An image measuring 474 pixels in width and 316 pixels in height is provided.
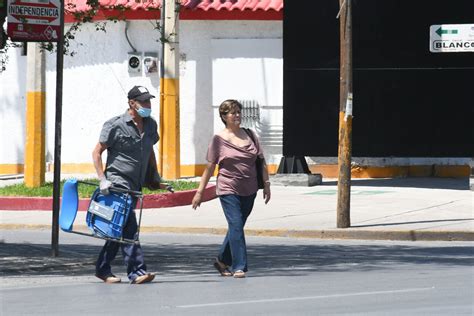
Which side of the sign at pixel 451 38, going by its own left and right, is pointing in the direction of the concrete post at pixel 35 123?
right

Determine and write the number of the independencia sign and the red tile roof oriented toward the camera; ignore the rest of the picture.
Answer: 2

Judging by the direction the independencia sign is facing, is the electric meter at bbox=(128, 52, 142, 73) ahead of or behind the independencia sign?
behind

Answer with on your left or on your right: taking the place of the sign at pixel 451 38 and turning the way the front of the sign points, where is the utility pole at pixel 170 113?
on your right

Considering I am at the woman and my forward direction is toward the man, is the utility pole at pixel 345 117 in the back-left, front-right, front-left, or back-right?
back-right

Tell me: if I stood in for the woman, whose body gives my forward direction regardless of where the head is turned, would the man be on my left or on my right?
on my right

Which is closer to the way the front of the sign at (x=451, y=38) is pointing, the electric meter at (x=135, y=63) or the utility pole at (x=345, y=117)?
the utility pole

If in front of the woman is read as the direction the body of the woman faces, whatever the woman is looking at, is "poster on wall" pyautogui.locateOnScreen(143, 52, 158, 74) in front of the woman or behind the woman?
behind
